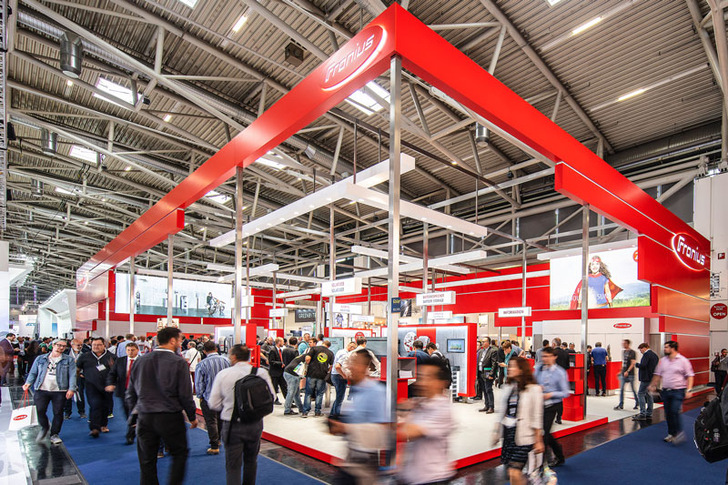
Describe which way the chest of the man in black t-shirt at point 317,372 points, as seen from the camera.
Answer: away from the camera

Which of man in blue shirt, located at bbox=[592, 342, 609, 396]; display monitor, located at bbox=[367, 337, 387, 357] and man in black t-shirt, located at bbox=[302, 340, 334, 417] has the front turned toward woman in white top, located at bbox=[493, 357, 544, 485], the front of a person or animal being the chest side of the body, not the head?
the display monitor

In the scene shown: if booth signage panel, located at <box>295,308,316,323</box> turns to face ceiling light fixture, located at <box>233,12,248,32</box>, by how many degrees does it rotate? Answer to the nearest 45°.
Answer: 0° — it already faces it

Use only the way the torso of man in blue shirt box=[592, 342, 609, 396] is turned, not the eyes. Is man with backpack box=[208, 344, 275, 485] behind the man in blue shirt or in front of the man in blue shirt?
behind

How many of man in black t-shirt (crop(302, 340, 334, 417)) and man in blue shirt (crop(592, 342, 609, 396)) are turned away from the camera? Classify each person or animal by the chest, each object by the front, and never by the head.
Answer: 2

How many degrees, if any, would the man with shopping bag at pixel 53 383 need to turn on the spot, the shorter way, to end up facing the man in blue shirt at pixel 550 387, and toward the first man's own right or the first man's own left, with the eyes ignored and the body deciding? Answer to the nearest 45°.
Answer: approximately 45° to the first man's own left

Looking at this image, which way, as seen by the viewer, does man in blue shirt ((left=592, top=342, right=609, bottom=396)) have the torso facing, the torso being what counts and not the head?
away from the camera
